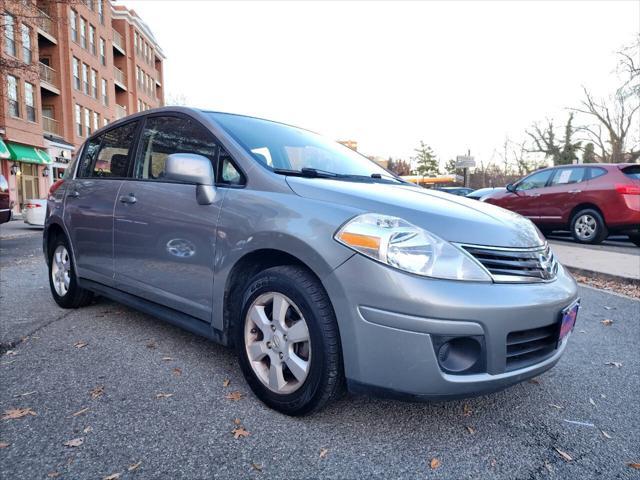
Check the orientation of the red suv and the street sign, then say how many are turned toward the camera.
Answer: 1

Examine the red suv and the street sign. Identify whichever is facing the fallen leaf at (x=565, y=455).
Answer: the street sign

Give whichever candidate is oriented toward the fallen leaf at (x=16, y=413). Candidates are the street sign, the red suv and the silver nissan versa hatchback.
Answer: the street sign

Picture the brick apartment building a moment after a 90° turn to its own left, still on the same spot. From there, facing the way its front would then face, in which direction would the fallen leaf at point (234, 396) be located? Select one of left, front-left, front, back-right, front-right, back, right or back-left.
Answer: back-right

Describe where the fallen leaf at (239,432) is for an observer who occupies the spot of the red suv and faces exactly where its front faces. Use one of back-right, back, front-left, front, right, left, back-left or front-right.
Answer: back-left

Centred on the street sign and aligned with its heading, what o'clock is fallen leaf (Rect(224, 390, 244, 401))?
The fallen leaf is roughly at 12 o'clock from the street sign.

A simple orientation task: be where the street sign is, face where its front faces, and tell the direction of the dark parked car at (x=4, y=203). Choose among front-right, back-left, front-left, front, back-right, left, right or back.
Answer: front-right

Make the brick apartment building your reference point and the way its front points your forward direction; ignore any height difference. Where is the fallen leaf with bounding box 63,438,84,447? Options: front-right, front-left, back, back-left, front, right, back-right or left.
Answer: front-right

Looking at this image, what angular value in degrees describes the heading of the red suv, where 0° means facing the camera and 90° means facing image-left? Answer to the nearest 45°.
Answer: approximately 135°

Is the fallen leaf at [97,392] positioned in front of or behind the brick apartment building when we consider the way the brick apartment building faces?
in front

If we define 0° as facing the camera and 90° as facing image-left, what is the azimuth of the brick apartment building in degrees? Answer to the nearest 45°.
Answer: approximately 315°
